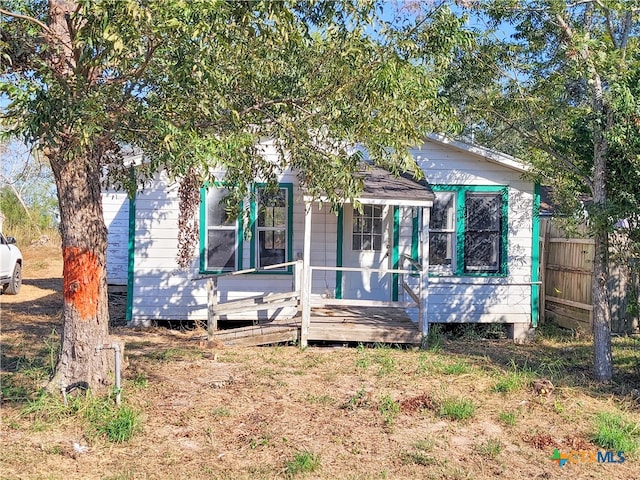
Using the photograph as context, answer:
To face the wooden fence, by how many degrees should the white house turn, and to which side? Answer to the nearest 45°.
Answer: approximately 90° to its left

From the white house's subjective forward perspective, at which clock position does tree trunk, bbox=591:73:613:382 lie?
The tree trunk is roughly at 11 o'clock from the white house.

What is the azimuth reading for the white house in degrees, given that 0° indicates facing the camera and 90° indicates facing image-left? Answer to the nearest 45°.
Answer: approximately 0°

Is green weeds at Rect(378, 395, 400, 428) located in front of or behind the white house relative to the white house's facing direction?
in front

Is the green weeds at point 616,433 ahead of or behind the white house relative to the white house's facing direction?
ahead

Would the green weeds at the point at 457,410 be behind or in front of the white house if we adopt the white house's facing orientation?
in front

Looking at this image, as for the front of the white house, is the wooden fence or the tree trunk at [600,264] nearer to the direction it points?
the tree trunk

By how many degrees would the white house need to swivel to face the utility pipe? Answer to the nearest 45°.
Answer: approximately 45° to its right
